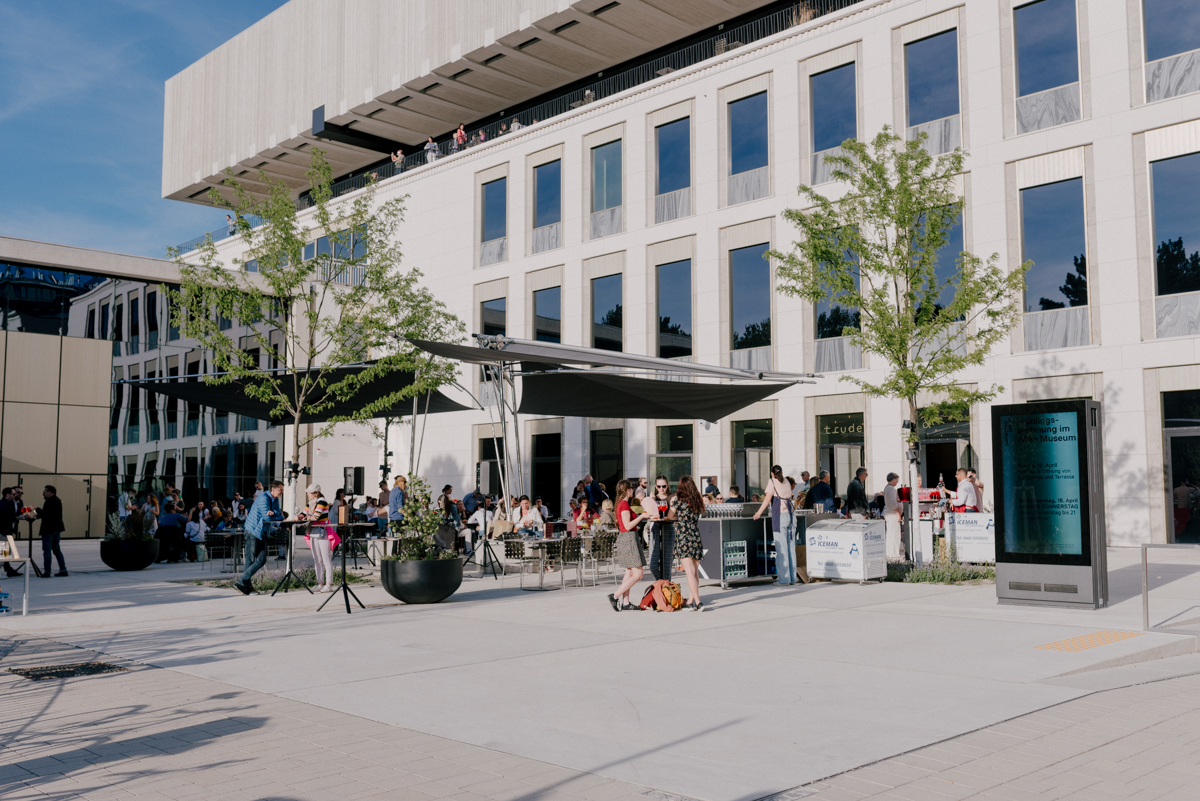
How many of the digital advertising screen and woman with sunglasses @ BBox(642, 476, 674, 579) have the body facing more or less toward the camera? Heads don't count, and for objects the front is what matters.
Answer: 2

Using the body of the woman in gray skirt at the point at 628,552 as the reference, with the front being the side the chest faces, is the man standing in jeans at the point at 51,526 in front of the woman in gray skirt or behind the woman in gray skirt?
behind

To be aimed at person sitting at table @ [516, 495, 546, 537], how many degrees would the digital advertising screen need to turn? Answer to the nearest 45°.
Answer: approximately 90° to its right

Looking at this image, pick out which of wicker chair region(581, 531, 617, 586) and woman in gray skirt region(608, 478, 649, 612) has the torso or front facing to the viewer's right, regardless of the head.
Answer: the woman in gray skirt

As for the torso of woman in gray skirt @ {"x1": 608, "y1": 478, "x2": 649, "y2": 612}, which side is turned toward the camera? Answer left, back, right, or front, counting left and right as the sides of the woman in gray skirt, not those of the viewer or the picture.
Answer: right

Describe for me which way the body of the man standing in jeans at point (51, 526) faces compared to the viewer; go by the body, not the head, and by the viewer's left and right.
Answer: facing to the left of the viewer

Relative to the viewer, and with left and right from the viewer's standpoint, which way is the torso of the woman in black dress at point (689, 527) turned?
facing away from the viewer and to the left of the viewer

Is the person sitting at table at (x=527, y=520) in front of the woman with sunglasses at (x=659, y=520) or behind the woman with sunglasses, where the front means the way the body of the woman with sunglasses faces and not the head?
behind

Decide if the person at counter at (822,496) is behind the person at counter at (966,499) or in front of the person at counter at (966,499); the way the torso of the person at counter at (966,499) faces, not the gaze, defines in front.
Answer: in front

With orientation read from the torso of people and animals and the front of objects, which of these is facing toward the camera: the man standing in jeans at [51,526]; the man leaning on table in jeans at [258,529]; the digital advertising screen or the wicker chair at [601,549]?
the digital advertising screen

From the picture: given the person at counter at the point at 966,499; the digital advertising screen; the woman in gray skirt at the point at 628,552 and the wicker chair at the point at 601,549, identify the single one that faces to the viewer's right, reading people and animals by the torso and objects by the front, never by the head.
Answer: the woman in gray skirt

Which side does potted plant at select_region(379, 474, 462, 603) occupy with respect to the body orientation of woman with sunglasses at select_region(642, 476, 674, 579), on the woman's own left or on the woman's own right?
on the woman's own right
